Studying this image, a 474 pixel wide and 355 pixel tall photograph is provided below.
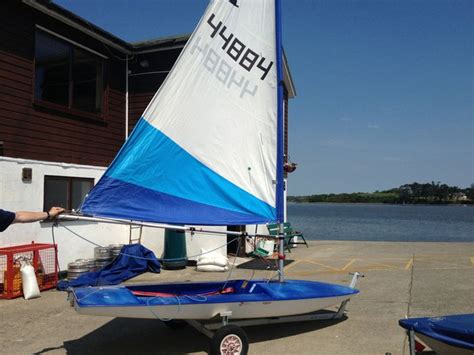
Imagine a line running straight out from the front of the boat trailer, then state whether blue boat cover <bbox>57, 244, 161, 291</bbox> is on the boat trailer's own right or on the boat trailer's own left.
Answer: on the boat trailer's own left

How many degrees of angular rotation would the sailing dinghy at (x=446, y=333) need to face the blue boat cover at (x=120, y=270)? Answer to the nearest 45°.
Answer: approximately 45° to its right

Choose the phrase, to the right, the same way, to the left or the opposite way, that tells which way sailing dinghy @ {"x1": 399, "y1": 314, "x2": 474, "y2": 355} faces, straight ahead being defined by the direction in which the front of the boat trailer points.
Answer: the opposite way

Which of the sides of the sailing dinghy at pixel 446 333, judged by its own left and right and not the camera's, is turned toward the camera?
left

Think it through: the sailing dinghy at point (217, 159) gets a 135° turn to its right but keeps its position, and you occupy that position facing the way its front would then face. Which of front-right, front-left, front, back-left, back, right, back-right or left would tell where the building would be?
right

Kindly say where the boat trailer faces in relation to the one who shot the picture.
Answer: facing to the right of the viewer

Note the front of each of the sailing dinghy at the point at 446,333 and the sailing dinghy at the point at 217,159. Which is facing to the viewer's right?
the sailing dinghy at the point at 217,159

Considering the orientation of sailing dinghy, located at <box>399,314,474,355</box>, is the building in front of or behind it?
in front

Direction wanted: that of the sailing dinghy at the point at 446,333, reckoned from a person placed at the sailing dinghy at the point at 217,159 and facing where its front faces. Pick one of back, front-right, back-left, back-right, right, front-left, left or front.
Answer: front-right

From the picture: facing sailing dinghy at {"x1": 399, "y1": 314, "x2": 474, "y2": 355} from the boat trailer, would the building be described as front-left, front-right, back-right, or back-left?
back-left

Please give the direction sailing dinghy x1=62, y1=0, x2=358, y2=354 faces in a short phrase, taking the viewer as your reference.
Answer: facing to the right of the viewer

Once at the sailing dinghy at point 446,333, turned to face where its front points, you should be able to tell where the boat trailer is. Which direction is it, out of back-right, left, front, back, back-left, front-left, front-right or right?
front
